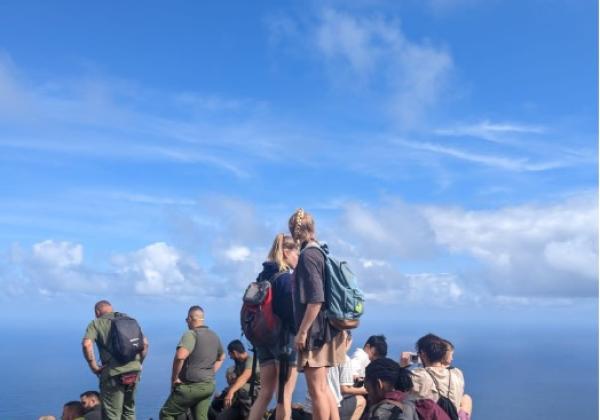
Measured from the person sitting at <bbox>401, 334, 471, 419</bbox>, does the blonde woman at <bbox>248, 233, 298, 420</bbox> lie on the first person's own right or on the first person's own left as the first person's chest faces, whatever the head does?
on the first person's own left

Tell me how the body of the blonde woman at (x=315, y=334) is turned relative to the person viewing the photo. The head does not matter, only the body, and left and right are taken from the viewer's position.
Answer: facing to the left of the viewer

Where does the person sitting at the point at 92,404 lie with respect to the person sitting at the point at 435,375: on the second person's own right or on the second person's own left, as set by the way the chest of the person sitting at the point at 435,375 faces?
on the second person's own left

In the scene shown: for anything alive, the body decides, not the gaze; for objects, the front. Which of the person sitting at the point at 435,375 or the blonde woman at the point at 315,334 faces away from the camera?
the person sitting

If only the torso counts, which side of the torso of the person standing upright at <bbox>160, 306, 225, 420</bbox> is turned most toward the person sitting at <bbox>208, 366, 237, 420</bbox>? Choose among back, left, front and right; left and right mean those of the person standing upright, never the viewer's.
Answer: right
